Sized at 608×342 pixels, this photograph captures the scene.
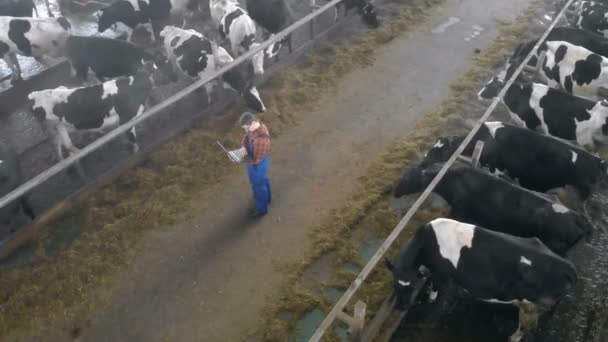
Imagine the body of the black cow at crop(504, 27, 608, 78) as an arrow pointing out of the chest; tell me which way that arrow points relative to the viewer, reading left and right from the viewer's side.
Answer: facing to the left of the viewer

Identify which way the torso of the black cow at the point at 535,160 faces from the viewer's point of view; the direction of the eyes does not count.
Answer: to the viewer's left

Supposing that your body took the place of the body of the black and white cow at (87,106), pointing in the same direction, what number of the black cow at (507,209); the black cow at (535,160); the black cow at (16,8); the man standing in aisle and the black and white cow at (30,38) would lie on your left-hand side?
2

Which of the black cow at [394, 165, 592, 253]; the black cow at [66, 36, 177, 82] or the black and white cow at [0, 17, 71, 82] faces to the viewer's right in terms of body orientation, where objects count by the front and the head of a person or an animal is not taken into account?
the black cow at [66, 36, 177, 82]

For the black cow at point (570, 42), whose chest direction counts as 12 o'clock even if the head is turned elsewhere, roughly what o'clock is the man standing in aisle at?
The man standing in aisle is roughly at 10 o'clock from the black cow.

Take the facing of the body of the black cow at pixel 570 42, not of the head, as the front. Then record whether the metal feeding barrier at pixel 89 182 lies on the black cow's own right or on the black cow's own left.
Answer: on the black cow's own left

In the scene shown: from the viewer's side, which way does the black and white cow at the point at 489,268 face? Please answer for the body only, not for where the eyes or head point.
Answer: to the viewer's left

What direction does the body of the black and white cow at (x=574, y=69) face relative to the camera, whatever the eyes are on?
to the viewer's left

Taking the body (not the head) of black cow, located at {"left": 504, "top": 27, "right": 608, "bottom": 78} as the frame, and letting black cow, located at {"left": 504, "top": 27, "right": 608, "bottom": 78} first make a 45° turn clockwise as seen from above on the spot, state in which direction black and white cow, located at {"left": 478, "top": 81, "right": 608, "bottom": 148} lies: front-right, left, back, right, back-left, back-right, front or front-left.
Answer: back-left

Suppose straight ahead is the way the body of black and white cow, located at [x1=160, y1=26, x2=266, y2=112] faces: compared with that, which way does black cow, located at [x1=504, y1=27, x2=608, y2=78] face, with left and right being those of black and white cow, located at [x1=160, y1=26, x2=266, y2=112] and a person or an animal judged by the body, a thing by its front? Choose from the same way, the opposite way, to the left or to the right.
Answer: the opposite way

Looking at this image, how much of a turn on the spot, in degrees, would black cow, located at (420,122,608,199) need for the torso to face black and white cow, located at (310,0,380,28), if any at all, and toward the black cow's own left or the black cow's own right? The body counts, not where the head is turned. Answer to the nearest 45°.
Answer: approximately 45° to the black cow's own right

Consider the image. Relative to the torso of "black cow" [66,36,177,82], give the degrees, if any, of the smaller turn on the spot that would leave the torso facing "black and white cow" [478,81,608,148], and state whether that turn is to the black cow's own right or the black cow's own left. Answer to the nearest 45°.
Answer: approximately 45° to the black cow's own right

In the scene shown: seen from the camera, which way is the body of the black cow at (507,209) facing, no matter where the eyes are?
to the viewer's left

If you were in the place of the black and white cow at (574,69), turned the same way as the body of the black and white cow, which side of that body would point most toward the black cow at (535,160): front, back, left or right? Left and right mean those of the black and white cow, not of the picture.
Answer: left

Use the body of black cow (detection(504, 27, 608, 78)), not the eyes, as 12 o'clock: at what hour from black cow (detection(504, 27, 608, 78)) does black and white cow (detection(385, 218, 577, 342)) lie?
black and white cow (detection(385, 218, 577, 342)) is roughly at 9 o'clock from black cow (detection(504, 27, 608, 78)).

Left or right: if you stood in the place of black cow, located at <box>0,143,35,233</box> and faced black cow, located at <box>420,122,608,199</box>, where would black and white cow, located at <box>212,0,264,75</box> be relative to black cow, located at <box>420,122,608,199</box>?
left

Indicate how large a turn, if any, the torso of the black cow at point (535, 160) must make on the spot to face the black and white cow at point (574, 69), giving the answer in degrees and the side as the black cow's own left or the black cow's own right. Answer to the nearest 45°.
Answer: approximately 90° to the black cow's own right

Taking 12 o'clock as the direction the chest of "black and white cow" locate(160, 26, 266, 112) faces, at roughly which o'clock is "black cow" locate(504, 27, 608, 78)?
"black cow" locate(504, 27, 608, 78) is roughly at 11 o'clock from "black and white cow" locate(160, 26, 266, 112).
